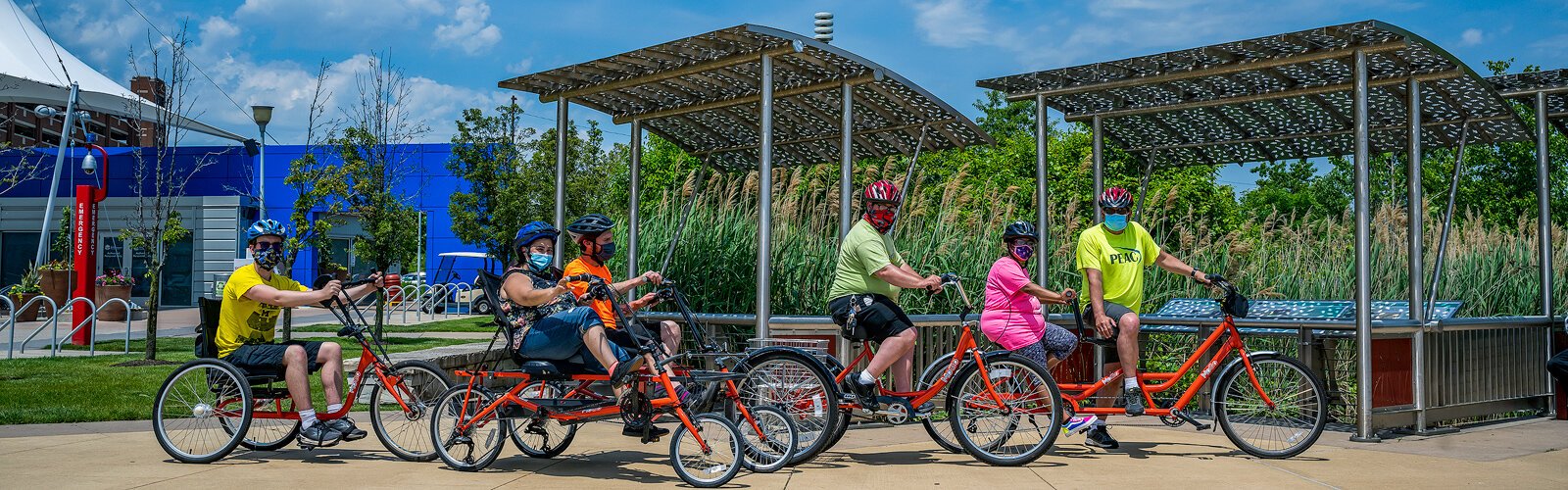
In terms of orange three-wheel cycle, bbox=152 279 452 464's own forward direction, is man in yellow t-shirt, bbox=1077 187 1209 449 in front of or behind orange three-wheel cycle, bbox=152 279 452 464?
in front

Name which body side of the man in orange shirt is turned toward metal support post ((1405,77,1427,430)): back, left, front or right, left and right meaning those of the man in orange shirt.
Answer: front

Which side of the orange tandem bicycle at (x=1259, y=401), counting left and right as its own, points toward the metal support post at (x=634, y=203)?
back

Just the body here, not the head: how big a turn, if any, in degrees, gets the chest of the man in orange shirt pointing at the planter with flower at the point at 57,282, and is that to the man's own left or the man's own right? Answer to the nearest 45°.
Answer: approximately 135° to the man's own left

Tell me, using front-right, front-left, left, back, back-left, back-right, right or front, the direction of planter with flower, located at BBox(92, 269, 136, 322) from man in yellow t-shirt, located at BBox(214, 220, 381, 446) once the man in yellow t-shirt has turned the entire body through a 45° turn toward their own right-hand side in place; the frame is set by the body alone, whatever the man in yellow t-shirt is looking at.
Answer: back

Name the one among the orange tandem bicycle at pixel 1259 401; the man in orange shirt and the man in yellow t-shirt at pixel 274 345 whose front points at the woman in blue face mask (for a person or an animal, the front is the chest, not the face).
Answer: the man in yellow t-shirt

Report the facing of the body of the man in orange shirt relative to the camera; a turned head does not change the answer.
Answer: to the viewer's right

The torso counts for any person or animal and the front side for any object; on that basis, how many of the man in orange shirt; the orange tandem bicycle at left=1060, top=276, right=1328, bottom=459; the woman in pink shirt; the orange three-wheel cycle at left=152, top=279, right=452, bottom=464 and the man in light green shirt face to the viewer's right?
5

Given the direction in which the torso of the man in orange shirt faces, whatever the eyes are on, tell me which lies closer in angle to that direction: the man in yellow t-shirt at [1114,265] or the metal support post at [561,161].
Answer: the man in yellow t-shirt

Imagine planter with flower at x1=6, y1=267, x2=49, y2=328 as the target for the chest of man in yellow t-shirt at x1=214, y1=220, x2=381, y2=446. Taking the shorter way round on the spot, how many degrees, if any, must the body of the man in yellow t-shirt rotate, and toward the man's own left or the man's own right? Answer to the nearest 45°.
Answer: approximately 135° to the man's own left

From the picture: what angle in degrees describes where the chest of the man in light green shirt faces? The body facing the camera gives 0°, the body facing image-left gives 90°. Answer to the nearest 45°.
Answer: approximately 270°

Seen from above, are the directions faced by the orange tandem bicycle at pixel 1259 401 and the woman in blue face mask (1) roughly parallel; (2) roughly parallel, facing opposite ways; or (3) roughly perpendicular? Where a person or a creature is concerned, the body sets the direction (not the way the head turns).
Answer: roughly parallel

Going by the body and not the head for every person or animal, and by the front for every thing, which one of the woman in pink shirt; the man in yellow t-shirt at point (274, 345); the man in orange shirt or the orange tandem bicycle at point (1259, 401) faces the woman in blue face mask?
the man in yellow t-shirt

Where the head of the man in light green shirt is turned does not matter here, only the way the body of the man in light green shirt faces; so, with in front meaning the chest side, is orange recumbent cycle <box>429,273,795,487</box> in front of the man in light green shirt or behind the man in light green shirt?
behind

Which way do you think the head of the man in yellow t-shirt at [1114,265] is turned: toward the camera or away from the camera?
toward the camera

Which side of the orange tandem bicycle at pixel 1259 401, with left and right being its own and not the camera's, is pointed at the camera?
right
